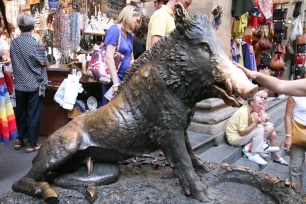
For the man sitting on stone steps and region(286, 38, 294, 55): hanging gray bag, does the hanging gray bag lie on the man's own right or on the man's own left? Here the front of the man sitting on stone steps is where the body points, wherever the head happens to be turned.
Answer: on the man's own left

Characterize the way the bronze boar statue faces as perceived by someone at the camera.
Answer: facing to the right of the viewer

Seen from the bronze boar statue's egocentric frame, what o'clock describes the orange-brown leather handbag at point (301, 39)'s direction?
The orange-brown leather handbag is roughly at 10 o'clock from the bronze boar statue.

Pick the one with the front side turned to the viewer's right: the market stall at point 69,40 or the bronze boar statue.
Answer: the bronze boar statue

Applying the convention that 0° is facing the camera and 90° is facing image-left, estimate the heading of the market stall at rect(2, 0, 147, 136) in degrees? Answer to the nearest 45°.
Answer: approximately 0°
